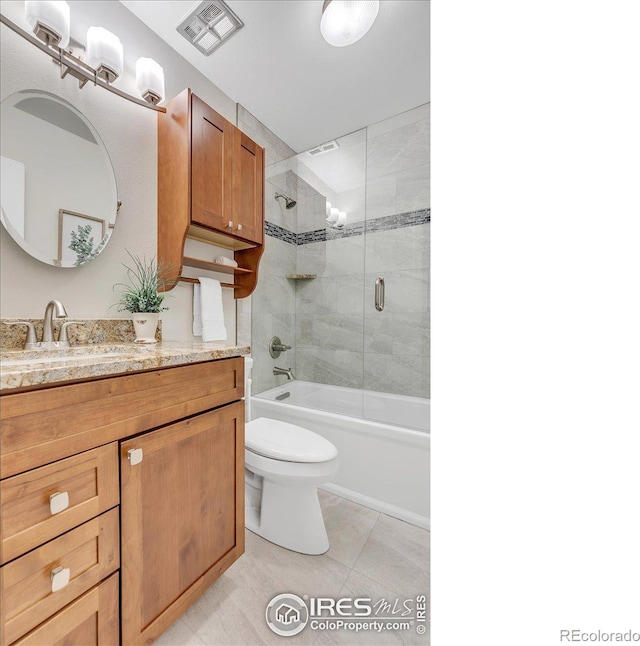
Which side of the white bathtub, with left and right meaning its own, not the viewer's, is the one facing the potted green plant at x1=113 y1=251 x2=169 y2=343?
front

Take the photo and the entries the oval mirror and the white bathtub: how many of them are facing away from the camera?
0

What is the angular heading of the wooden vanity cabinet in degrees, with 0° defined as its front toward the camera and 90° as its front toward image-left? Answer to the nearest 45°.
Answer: approximately 315°

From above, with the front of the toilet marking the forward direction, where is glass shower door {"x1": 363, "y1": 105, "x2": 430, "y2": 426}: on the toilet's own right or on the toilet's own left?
on the toilet's own left

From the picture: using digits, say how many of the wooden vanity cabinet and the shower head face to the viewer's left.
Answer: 0

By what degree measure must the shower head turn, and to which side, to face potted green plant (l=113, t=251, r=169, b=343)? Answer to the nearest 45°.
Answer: approximately 90° to its right

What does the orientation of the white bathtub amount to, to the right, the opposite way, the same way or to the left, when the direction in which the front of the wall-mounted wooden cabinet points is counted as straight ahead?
to the right

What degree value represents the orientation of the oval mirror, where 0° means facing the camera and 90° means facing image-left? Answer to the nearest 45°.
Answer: approximately 315°

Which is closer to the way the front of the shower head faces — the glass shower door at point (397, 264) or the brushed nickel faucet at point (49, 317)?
the glass shower door
